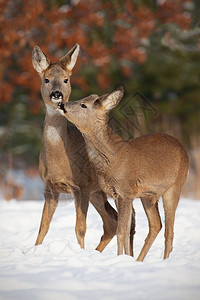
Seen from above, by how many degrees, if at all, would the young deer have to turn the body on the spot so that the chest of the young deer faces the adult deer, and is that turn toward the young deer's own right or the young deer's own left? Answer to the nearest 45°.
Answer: approximately 45° to the young deer's own right

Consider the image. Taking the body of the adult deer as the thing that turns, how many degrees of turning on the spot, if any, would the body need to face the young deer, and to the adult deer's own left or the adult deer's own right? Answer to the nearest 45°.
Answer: approximately 90° to the adult deer's own left

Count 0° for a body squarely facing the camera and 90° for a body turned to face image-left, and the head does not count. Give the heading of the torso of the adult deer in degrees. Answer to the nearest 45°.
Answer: approximately 45°

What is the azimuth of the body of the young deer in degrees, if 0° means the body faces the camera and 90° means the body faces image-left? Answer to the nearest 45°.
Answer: approximately 90°
